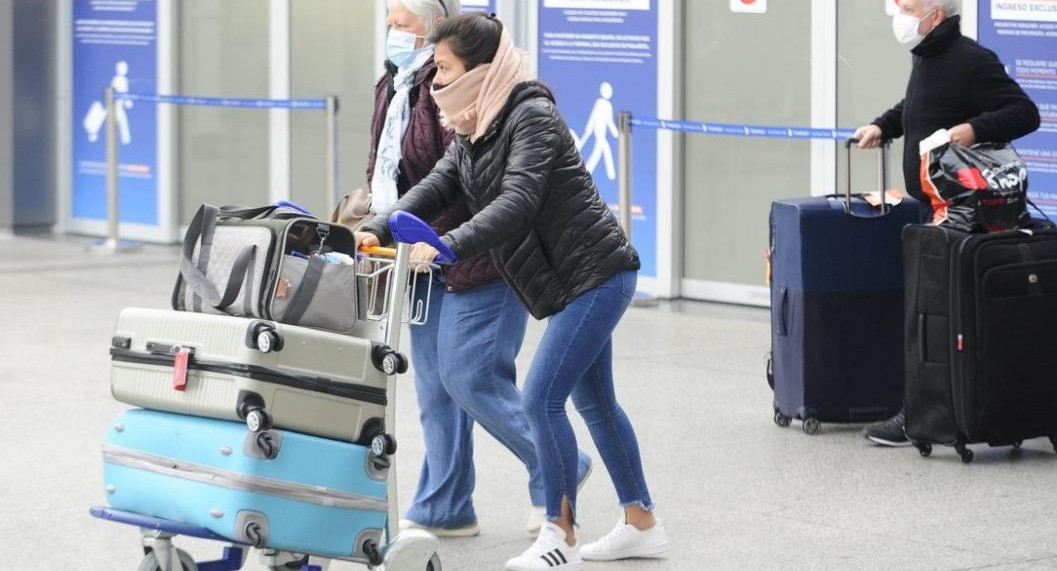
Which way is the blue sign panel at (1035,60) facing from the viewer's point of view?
toward the camera

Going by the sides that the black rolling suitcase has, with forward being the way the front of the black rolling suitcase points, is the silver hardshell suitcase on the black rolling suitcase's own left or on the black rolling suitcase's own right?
on the black rolling suitcase's own right

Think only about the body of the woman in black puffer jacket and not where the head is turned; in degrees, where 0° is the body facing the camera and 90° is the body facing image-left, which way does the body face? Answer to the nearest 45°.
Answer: approximately 90°

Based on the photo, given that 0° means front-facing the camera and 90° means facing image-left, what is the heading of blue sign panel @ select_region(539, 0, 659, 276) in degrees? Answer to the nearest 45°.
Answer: approximately 0°

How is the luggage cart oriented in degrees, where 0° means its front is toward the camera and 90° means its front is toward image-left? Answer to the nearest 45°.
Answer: approximately 90°

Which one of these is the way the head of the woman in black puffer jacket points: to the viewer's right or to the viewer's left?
to the viewer's left

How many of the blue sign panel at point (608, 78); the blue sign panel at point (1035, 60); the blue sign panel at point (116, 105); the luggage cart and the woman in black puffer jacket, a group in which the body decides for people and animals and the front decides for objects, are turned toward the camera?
3

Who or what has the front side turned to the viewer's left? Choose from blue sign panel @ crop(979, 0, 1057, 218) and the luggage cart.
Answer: the luggage cart

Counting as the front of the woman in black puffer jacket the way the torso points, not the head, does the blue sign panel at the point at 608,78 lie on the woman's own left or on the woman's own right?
on the woman's own right

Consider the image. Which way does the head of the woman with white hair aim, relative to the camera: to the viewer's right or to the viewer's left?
to the viewer's left

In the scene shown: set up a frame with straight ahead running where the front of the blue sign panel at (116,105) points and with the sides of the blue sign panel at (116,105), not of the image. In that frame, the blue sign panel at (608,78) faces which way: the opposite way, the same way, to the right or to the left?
the same way

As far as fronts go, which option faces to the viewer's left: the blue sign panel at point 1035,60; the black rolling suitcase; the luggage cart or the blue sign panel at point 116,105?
the luggage cart

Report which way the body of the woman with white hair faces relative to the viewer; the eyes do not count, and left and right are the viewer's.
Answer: facing the viewer and to the left of the viewer

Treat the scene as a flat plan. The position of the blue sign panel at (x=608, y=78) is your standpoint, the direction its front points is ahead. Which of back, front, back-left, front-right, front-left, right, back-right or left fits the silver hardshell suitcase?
front

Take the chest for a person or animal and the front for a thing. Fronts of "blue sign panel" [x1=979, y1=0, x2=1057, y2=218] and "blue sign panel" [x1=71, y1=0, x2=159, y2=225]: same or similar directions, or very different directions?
same or similar directions

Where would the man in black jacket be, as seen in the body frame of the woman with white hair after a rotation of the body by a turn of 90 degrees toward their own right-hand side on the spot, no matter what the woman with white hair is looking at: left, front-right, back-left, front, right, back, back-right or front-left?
right

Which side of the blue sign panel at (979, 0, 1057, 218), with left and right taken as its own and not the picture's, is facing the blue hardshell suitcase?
front
